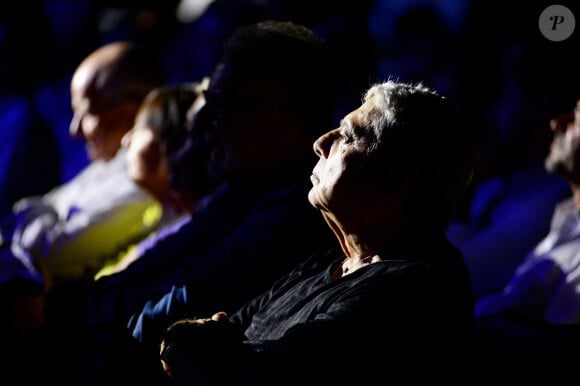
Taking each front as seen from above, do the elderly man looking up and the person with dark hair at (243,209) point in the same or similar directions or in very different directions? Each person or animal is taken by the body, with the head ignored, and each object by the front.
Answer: same or similar directions

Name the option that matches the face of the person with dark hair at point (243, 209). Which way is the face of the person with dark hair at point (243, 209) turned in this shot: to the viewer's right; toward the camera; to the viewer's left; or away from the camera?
to the viewer's left

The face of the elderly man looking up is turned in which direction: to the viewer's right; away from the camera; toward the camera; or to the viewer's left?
to the viewer's left

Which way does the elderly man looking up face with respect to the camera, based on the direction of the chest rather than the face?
to the viewer's left

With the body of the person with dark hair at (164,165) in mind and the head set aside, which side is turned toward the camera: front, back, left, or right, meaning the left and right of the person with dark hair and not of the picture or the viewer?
left

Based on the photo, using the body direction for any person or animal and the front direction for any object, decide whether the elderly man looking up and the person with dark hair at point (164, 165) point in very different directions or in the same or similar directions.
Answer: same or similar directions

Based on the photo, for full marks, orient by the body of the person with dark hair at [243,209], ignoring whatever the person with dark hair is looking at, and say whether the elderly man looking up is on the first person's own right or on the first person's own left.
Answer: on the first person's own left

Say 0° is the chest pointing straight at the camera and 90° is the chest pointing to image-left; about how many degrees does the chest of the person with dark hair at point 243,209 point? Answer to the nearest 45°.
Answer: approximately 90°

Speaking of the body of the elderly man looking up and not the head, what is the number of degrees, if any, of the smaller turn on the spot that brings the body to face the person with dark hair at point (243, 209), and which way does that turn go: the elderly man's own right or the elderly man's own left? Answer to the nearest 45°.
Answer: approximately 90° to the elderly man's own right

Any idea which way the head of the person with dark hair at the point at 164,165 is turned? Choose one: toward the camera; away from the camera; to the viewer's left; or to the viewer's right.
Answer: to the viewer's left
